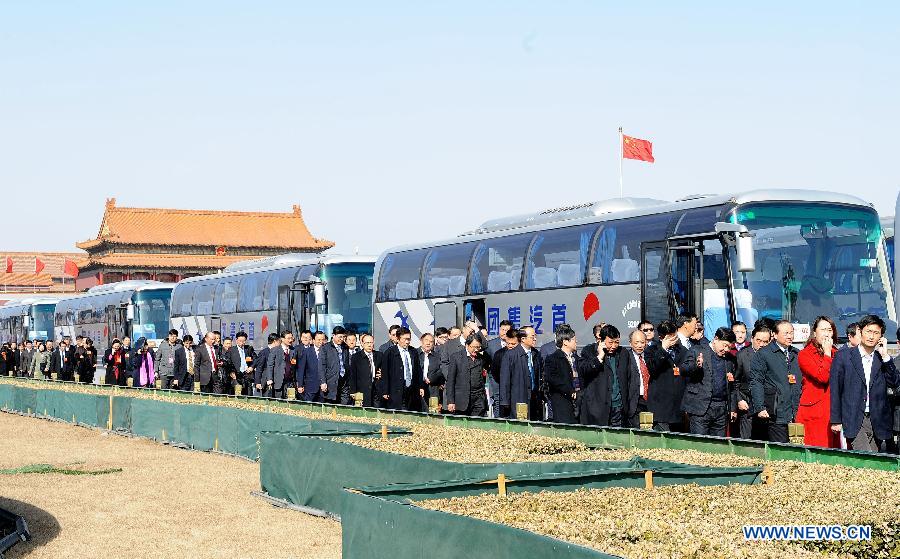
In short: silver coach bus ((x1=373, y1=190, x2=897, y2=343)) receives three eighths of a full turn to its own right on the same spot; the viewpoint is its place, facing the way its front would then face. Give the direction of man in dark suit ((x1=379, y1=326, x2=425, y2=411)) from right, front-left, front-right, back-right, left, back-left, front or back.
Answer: front

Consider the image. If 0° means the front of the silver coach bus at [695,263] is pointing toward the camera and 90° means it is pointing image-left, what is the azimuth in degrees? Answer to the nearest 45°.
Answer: approximately 315°

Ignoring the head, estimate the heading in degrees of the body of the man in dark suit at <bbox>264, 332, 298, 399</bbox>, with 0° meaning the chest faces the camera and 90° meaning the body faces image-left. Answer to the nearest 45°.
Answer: approximately 315°

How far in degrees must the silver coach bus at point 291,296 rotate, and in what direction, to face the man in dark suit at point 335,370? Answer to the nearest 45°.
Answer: approximately 45° to its right

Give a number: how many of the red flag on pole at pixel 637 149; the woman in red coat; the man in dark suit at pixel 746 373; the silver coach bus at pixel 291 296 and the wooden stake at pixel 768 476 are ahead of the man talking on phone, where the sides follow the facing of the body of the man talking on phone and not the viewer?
1

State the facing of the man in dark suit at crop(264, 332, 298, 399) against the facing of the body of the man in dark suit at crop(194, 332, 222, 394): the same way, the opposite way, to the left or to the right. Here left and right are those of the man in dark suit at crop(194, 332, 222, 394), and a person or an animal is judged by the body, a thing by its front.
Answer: the same way

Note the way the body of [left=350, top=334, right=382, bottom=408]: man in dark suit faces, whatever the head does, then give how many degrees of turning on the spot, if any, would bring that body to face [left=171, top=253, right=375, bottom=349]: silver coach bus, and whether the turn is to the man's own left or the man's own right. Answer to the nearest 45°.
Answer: approximately 135° to the man's own left

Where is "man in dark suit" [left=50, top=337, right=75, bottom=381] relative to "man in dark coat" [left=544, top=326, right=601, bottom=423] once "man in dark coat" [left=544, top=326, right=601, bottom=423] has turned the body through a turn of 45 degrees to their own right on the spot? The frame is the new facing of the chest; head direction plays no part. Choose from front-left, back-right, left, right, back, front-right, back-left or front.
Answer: back-right

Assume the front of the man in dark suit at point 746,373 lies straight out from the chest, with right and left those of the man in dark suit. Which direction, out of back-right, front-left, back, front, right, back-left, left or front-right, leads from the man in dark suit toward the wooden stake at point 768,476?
front-right

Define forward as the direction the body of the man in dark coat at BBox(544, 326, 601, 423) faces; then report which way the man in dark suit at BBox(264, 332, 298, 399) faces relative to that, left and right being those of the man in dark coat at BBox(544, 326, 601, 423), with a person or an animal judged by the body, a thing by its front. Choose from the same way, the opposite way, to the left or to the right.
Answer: the same way

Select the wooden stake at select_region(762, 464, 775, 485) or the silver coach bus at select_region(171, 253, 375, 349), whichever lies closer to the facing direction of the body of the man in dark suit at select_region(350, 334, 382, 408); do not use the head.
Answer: the wooden stake

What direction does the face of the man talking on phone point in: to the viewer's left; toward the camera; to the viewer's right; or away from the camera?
toward the camera

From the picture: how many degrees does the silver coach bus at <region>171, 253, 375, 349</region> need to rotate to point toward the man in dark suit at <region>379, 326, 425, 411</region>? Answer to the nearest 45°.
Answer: approximately 45° to its right

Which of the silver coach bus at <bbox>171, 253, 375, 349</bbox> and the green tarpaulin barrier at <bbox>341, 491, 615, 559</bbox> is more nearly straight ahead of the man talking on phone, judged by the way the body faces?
the green tarpaulin barrier
